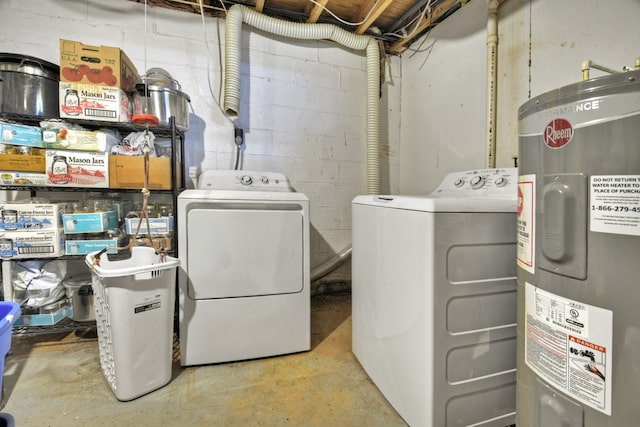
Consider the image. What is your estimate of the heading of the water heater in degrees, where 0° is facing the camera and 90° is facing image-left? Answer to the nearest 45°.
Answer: approximately 45°

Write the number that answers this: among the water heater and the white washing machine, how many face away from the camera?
0

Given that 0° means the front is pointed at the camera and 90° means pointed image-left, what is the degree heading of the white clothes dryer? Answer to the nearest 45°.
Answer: approximately 0°

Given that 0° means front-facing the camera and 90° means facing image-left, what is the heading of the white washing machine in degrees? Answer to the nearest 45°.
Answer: approximately 45°

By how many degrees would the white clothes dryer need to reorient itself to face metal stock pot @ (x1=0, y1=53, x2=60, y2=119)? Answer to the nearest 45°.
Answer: approximately 90° to its right

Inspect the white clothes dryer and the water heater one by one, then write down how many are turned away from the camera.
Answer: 0

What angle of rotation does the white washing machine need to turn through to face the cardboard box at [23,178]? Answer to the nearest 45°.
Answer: approximately 45° to its right
